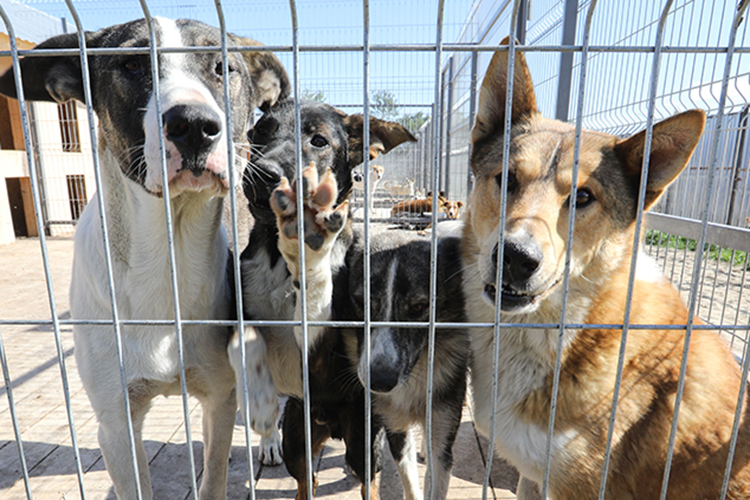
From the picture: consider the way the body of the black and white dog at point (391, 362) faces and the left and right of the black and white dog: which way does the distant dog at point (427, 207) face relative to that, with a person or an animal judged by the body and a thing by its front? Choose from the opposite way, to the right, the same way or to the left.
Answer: to the left

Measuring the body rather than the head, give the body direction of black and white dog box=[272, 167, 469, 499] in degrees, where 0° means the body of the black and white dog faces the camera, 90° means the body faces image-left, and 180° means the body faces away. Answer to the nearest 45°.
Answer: approximately 0°

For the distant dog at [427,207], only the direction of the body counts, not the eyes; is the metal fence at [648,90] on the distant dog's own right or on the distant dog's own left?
on the distant dog's own right

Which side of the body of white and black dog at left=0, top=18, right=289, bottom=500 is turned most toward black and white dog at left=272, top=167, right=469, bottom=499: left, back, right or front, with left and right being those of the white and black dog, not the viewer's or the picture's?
left

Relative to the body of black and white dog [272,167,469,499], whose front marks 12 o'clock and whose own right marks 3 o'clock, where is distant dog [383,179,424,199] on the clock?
The distant dog is roughly at 6 o'clock from the black and white dog.

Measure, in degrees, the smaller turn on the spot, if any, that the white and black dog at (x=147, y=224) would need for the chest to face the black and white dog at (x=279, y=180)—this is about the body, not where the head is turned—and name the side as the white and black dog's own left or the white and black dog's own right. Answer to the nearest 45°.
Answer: approximately 90° to the white and black dog's own left

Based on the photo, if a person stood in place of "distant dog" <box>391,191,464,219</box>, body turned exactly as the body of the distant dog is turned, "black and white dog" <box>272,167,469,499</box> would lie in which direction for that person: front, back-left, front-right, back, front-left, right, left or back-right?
right

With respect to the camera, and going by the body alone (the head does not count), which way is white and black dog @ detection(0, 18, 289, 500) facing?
toward the camera

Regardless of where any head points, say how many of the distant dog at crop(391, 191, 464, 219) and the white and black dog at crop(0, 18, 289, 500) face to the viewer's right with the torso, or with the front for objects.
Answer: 1

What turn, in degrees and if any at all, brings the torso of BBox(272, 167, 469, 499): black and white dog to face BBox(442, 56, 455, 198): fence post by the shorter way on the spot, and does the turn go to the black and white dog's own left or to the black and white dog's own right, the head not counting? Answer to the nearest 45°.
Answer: approximately 180°

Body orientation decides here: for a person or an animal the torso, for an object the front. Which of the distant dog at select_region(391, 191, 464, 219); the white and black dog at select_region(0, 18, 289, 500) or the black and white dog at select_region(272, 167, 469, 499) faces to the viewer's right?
the distant dog

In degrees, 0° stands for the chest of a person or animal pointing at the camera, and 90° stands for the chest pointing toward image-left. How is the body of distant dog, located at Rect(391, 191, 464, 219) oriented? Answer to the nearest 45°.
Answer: approximately 270°

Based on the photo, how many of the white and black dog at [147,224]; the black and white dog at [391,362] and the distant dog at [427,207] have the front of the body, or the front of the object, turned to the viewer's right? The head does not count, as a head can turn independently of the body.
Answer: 1
